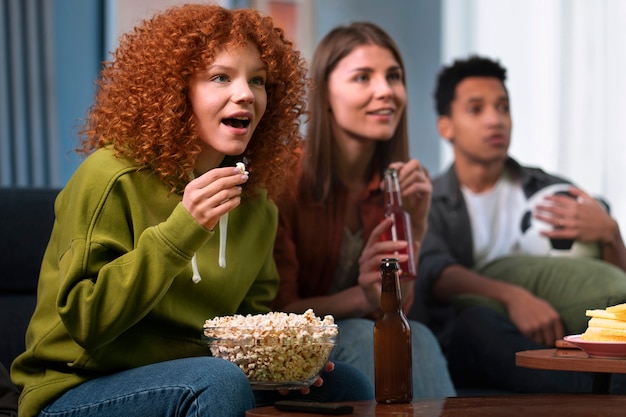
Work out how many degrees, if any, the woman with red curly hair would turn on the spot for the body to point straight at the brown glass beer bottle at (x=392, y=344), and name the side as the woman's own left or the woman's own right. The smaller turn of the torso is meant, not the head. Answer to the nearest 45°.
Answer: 0° — they already face it

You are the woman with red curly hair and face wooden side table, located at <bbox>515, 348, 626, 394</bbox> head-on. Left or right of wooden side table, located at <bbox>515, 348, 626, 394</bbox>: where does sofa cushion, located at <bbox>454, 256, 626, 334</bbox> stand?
left

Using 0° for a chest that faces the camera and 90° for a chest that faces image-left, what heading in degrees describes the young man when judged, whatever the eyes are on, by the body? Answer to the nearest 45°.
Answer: approximately 315°

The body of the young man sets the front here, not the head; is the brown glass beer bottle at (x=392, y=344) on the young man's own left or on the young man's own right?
on the young man's own right

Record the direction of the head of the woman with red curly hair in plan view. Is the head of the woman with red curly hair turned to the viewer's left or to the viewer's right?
to the viewer's right

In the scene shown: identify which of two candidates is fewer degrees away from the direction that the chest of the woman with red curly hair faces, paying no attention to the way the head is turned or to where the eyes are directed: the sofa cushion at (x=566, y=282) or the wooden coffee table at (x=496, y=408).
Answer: the wooden coffee table

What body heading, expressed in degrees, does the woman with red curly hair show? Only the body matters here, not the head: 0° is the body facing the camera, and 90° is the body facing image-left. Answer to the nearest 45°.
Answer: approximately 315°

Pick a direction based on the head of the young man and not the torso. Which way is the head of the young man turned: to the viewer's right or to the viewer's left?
to the viewer's right

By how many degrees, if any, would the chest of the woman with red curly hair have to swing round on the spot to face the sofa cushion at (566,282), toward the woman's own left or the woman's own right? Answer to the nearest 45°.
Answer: approximately 90° to the woman's own left

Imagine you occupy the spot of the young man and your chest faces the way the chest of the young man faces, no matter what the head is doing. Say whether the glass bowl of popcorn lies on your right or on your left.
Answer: on your right
